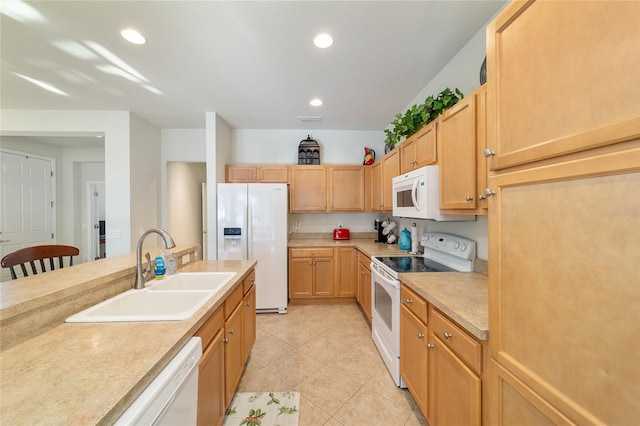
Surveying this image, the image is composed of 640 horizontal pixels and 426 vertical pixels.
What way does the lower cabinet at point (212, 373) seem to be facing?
to the viewer's right

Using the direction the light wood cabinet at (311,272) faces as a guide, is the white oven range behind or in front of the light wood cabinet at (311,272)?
in front

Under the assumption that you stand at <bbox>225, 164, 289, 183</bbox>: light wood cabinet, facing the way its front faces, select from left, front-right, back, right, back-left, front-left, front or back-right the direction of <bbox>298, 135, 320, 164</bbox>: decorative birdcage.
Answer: left

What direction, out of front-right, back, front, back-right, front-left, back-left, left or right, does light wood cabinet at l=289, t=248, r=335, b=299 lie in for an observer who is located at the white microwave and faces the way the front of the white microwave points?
right

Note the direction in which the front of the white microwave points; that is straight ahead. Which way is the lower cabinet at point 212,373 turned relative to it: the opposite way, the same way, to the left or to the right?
the opposite way

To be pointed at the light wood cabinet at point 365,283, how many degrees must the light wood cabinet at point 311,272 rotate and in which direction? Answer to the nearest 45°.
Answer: approximately 45° to its left

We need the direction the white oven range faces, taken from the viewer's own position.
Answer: facing the viewer and to the left of the viewer

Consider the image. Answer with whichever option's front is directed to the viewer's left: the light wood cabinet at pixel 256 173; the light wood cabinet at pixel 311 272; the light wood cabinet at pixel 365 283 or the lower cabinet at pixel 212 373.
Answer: the light wood cabinet at pixel 365 283

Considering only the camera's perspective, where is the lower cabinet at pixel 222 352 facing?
facing to the right of the viewer

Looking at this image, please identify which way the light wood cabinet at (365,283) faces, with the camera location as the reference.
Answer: facing to the left of the viewer

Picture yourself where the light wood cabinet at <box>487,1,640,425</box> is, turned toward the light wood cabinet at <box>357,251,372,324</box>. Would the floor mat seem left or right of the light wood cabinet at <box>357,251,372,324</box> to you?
left

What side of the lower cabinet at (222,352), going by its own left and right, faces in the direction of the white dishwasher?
right

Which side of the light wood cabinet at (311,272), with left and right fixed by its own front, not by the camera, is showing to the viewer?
front

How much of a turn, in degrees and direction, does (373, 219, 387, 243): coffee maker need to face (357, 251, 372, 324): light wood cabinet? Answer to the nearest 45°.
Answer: approximately 45° to its left

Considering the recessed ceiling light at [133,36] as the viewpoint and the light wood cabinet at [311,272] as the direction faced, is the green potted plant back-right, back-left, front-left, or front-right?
front-right

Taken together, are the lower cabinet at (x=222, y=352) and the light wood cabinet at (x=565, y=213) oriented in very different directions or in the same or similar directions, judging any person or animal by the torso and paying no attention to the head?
very different directions

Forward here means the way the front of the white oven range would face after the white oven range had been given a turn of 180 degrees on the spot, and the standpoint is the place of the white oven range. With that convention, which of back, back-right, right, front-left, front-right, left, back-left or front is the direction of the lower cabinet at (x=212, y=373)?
back
